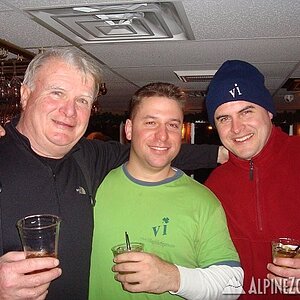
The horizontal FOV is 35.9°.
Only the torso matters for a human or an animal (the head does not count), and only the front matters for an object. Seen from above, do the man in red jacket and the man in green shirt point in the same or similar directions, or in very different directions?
same or similar directions

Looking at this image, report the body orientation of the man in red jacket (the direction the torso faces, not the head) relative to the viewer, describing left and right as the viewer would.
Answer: facing the viewer

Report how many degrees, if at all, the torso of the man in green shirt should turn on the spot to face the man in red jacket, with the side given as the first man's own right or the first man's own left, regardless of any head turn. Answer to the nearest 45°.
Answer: approximately 135° to the first man's own left

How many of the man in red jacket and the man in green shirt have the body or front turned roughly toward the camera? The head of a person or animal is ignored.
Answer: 2

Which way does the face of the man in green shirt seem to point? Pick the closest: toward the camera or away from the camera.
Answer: toward the camera

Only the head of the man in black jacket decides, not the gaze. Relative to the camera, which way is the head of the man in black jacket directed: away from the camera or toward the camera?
toward the camera
